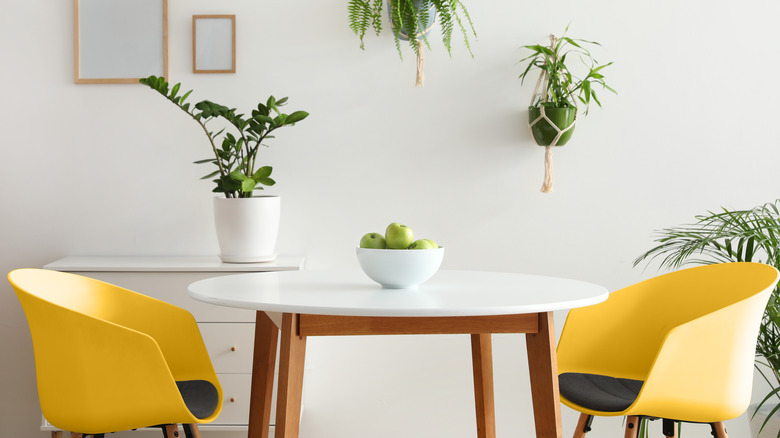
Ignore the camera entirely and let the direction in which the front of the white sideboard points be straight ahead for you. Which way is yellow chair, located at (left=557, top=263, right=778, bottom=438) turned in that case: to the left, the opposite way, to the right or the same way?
to the right

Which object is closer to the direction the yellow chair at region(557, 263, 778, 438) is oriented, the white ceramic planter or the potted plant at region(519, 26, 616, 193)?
the white ceramic planter

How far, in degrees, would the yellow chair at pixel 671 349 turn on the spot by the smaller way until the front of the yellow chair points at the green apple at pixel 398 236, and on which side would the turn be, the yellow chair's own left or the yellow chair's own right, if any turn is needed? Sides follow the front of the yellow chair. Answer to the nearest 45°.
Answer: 0° — it already faces it

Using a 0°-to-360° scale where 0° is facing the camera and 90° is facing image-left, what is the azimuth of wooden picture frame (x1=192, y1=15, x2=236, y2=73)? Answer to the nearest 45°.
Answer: approximately 0°

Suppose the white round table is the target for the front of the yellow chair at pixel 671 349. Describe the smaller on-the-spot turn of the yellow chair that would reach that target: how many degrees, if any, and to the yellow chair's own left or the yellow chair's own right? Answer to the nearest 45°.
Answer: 0° — it already faces it

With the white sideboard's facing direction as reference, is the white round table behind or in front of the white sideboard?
in front

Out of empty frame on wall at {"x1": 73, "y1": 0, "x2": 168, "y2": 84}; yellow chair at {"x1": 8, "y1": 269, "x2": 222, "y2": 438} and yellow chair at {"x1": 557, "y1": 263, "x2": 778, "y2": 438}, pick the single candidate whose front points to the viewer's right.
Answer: yellow chair at {"x1": 8, "y1": 269, "x2": 222, "y2": 438}

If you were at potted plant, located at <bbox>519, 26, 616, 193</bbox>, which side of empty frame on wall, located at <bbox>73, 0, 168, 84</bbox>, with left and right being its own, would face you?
left

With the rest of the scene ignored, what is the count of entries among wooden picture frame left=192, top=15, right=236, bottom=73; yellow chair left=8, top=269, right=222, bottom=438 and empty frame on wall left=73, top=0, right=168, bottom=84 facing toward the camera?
2
